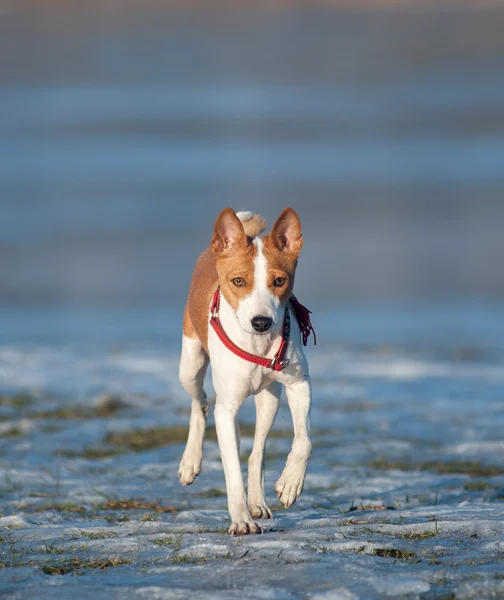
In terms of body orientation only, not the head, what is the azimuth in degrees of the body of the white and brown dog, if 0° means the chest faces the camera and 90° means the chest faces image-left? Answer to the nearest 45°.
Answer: approximately 0°
